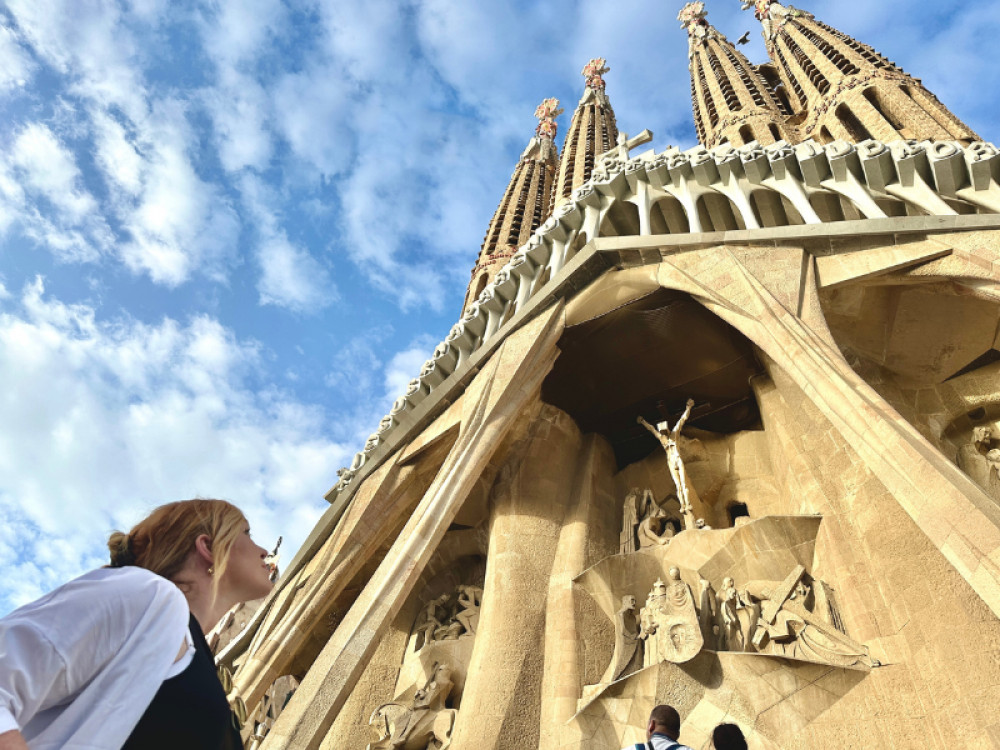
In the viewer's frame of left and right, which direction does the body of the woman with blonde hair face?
facing to the right of the viewer

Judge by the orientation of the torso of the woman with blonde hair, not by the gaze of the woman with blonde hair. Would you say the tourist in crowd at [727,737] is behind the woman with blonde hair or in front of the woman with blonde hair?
in front

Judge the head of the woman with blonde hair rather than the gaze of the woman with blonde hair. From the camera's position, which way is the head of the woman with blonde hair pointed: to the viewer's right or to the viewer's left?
to the viewer's right

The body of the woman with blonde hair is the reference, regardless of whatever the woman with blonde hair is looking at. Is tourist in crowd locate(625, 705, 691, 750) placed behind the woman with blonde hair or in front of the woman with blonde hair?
in front

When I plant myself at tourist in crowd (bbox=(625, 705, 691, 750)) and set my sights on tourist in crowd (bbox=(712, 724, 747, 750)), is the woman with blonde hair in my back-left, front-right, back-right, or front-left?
back-right
